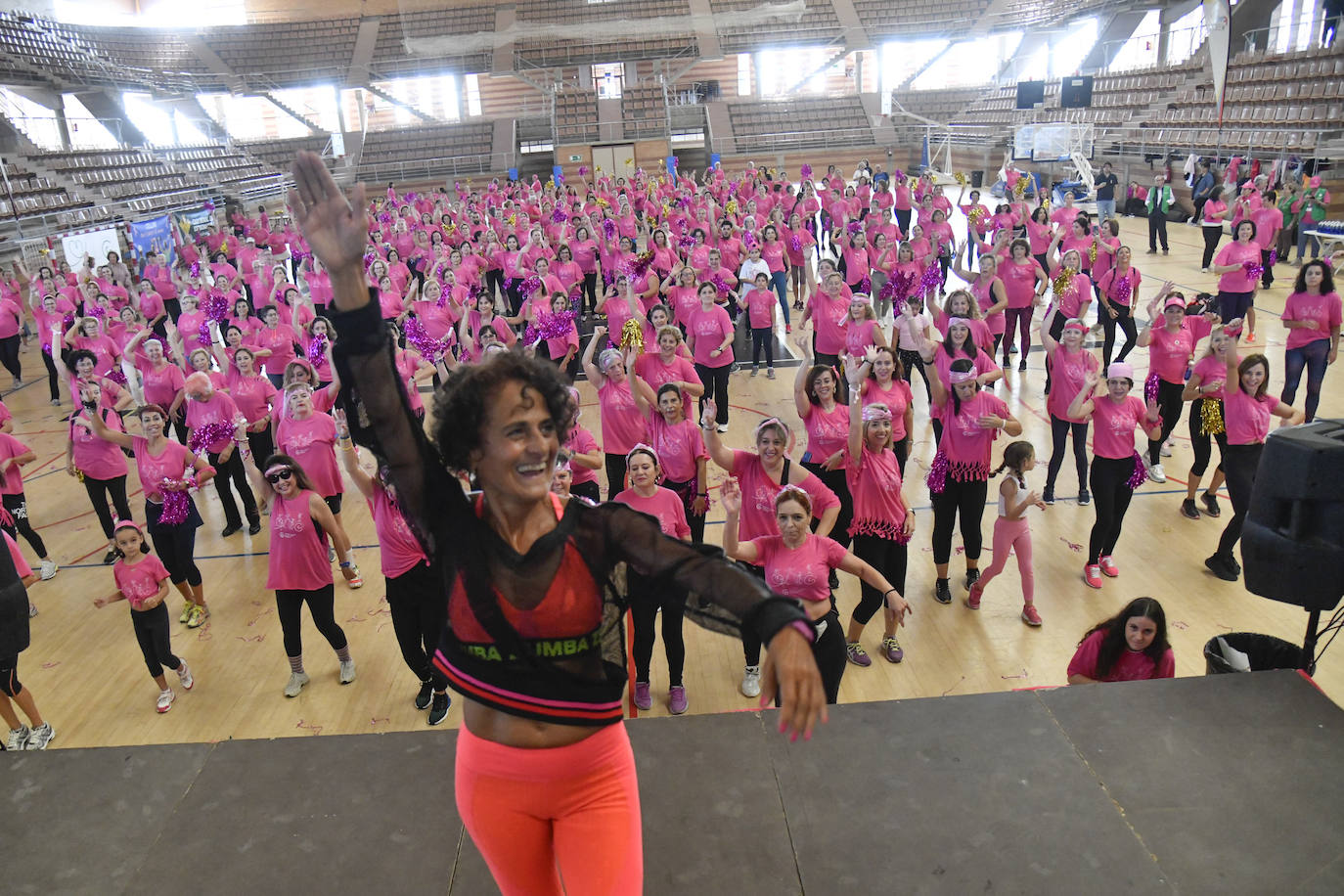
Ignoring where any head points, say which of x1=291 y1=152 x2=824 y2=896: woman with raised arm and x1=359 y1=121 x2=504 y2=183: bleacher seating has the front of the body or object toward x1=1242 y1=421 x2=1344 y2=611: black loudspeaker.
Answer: the bleacher seating

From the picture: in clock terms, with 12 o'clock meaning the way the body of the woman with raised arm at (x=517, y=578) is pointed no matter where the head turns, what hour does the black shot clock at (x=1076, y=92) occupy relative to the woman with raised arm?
The black shot clock is roughly at 7 o'clock from the woman with raised arm.

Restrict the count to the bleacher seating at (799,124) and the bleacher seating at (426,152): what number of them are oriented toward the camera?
2

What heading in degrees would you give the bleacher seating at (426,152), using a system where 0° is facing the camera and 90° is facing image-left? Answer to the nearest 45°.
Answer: approximately 0°

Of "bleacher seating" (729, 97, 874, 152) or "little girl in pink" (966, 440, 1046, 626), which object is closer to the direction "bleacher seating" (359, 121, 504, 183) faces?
the little girl in pink

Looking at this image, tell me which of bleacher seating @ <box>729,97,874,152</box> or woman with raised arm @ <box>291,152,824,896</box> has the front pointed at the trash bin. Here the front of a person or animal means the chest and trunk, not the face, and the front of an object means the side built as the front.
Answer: the bleacher seating

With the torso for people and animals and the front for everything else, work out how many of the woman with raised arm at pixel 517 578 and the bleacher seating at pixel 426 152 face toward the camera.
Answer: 2

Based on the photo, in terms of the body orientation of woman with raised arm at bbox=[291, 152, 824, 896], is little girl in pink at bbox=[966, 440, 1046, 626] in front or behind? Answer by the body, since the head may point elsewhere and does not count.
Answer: behind

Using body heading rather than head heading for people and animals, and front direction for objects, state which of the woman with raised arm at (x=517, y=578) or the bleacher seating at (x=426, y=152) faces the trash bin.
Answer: the bleacher seating

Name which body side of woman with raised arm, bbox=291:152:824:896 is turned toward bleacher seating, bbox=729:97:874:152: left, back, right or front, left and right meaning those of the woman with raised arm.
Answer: back

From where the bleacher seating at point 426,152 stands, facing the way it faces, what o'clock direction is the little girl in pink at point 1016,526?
The little girl in pink is roughly at 12 o'clock from the bleacher seating.

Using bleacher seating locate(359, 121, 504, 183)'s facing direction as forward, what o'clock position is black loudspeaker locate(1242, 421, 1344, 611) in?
The black loudspeaker is roughly at 12 o'clock from the bleacher seating.
